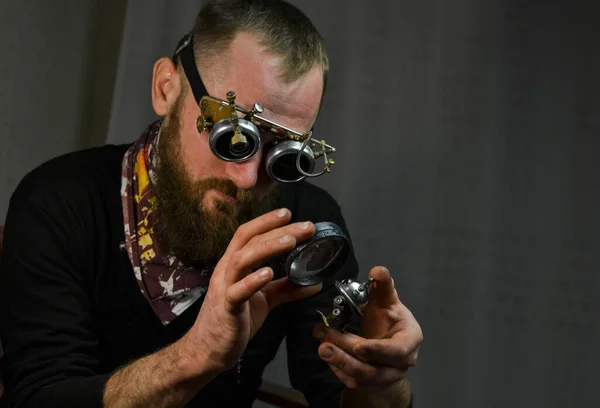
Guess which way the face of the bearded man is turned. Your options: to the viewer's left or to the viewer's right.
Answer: to the viewer's right

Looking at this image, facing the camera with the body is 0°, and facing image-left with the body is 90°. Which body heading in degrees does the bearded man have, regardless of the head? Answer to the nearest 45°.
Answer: approximately 315°
